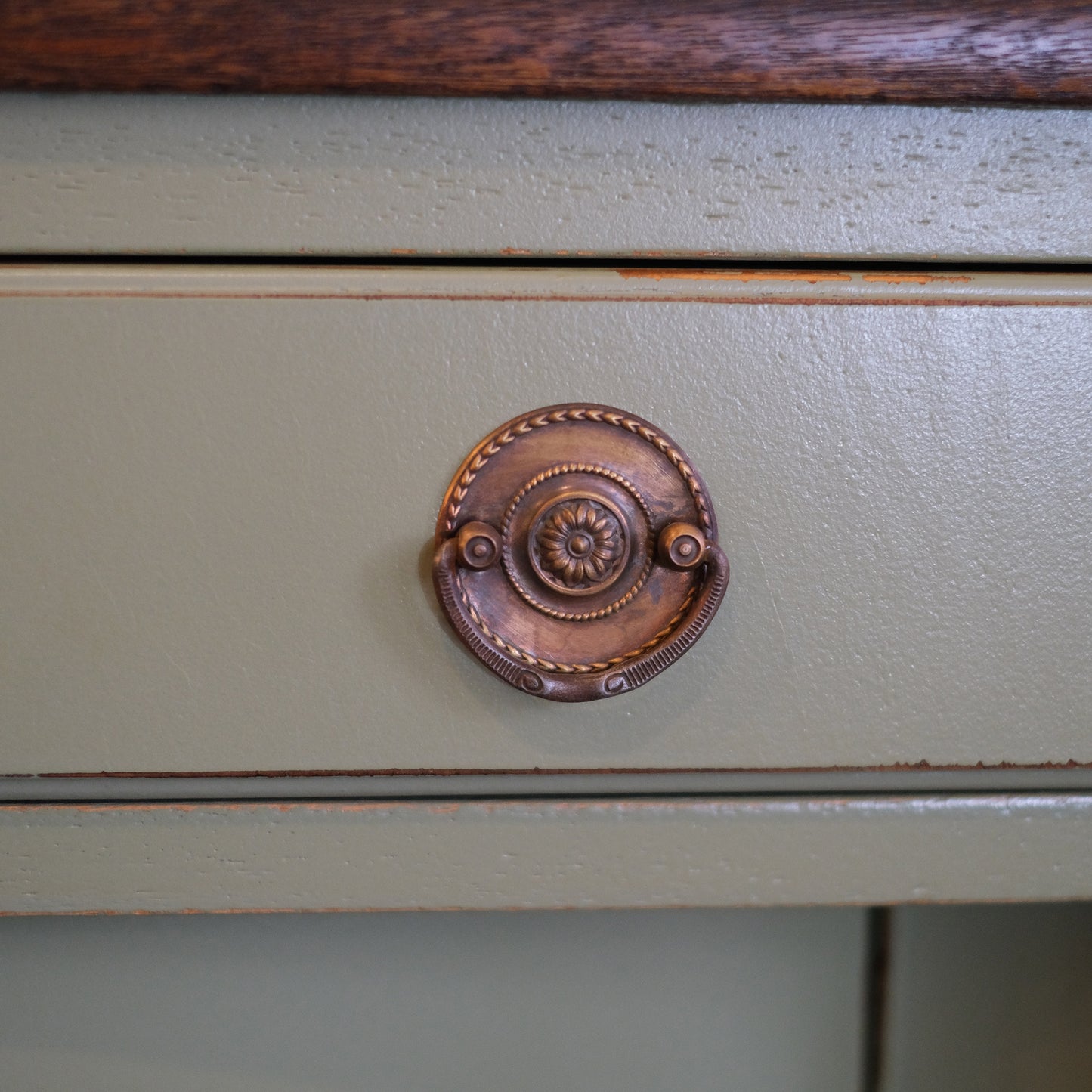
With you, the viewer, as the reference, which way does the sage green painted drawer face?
facing the viewer
